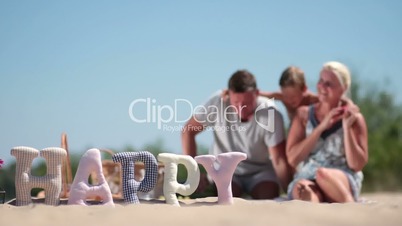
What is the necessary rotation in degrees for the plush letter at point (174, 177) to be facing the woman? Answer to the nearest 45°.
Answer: approximately 135° to its left

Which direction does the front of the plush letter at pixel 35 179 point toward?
toward the camera

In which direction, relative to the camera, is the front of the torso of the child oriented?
toward the camera

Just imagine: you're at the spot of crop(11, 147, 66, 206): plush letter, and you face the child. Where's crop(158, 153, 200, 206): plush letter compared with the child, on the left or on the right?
right

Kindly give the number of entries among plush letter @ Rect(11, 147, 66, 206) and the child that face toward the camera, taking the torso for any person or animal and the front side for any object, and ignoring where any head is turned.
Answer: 2

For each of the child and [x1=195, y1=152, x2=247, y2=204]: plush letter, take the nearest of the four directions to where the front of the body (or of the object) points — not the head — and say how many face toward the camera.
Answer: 2

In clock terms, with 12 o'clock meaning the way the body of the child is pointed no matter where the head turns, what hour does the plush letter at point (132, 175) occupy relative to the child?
The plush letter is roughly at 1 o'clock from the child.

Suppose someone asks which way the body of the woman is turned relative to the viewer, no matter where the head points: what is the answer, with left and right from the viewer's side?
facing the viewer
